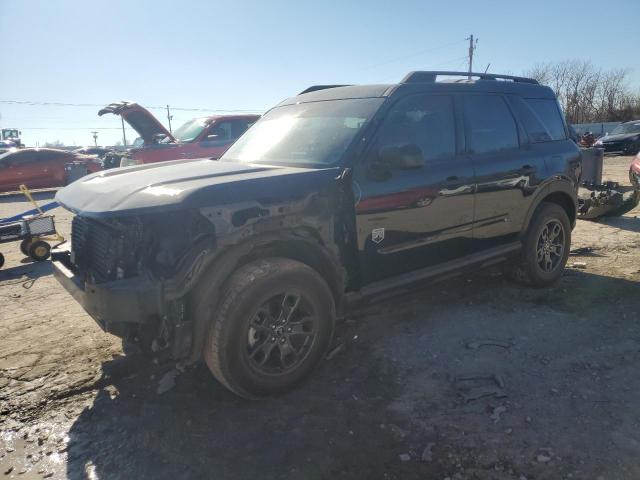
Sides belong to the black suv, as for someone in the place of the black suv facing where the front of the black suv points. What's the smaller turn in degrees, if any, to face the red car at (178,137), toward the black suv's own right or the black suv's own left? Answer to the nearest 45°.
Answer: approximately 135° to the black suv's own right

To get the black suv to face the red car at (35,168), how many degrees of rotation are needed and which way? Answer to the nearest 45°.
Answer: approximately 90° to its right

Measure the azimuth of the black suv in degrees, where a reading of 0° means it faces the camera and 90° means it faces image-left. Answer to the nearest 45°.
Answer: approximately 45°

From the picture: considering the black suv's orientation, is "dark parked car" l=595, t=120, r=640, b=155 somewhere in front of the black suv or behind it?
behind

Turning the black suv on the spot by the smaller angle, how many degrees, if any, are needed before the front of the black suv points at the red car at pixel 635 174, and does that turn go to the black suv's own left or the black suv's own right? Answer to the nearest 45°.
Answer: approximately 180°
